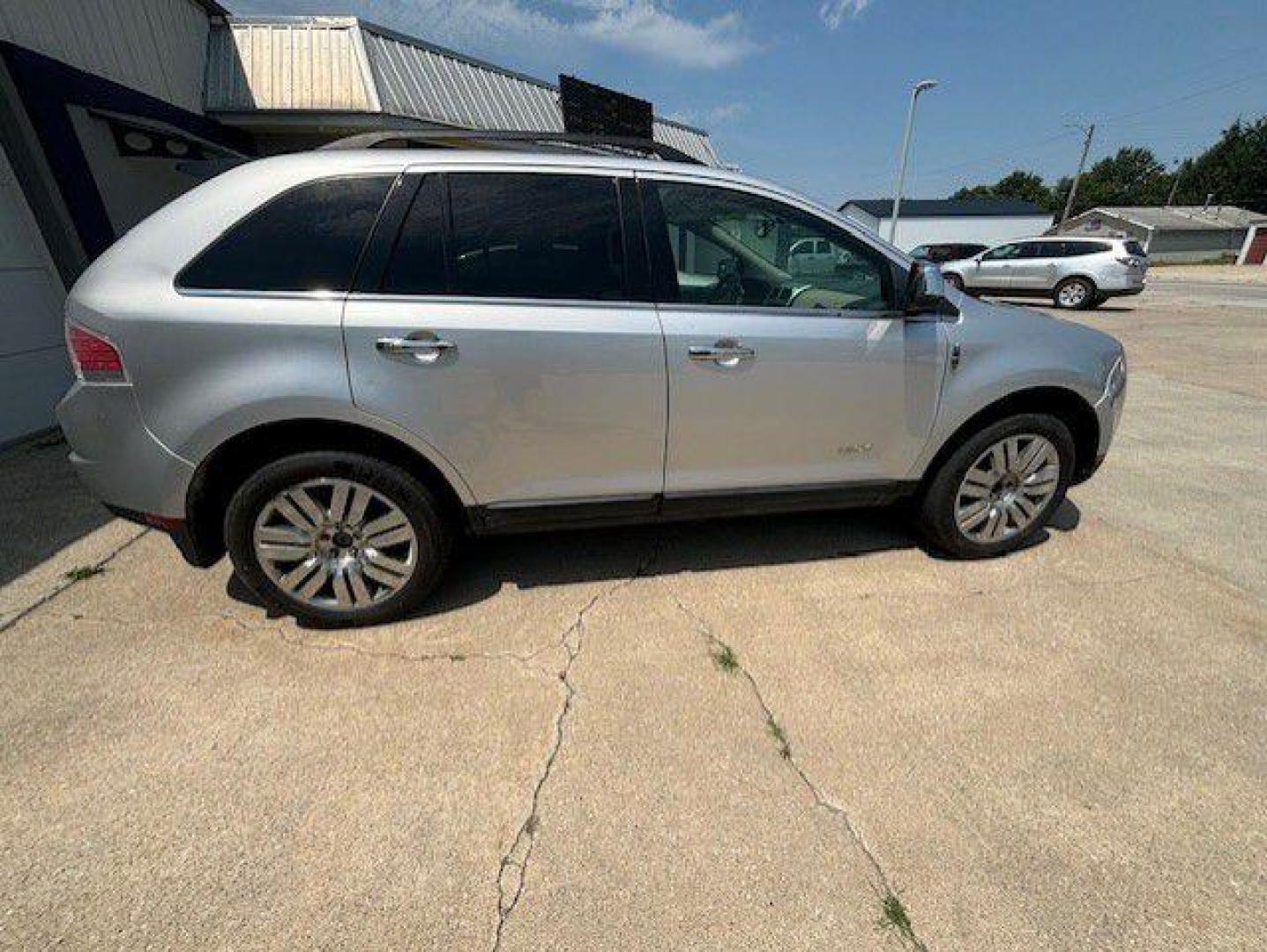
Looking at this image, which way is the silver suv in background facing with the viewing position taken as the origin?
facing away from the viewer and to the left of the viewer

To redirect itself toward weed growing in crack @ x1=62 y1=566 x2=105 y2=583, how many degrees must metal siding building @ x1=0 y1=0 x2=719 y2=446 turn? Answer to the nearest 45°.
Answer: approximately 45° to its right

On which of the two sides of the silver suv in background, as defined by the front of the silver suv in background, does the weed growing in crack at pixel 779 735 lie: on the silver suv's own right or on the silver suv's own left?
on the silver suv's own left

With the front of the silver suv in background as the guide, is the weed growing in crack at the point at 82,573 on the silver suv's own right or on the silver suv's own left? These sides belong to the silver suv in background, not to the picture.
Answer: on the silver suv's own left

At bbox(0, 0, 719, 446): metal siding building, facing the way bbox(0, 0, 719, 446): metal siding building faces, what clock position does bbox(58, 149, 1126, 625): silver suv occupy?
The silver suv is roughly at 1 o'clock from the metal siding building.

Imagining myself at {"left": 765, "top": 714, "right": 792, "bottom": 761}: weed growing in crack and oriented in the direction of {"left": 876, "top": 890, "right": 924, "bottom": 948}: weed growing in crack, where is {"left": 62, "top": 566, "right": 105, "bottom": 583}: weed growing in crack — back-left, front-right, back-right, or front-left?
back-right

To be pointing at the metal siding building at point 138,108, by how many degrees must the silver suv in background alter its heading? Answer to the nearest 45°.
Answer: approximately 90° to its left

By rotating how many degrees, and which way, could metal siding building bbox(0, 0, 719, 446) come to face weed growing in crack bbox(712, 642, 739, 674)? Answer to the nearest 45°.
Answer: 0° — it already faces it

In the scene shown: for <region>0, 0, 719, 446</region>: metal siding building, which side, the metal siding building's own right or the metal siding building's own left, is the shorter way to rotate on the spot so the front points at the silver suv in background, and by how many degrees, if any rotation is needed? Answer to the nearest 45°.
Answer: approximately 45° to the metal siding building's own left

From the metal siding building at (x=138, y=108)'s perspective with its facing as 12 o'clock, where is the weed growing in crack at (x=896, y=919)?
The weed growing in crack is roughly at 1 o'clock from the metal siding building.
